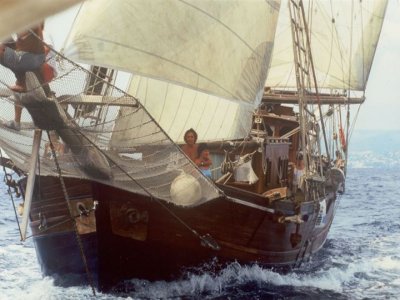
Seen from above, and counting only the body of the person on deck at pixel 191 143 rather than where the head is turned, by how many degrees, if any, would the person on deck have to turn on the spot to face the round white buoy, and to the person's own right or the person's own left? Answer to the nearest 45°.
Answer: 0° — they already face it

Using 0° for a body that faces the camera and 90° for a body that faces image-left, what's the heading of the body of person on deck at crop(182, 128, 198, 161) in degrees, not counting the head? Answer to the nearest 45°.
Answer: approximately 0°

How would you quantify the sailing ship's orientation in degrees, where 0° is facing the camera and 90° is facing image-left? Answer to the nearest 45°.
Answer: approximately 45°
